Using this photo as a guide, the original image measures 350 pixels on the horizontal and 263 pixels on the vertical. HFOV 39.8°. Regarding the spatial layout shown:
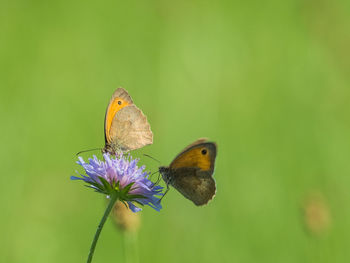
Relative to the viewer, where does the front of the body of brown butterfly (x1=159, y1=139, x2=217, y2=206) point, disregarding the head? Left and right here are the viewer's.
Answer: facing to the left of the viewer

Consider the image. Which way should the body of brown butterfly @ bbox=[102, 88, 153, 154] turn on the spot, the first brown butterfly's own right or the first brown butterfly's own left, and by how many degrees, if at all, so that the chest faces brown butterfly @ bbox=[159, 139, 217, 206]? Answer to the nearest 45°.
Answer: approximately 135° to the first brown butterfly's own left

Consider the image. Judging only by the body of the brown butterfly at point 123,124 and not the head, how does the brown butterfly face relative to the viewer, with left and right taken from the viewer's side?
facing to the left of the viewer

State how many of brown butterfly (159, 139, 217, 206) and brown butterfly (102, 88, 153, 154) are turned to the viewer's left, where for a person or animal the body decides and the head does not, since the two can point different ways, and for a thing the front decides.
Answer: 2
